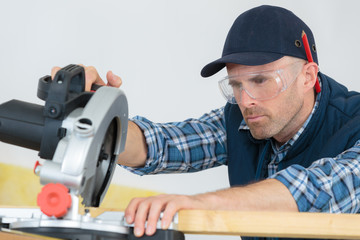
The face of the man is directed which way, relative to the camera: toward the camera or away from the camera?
toward the camera

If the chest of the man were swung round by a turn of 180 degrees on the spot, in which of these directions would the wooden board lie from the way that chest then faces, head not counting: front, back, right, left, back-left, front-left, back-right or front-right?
back-right

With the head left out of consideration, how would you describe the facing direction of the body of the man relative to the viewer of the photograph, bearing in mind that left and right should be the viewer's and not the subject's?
facing the viewer and to the left of the viewer
